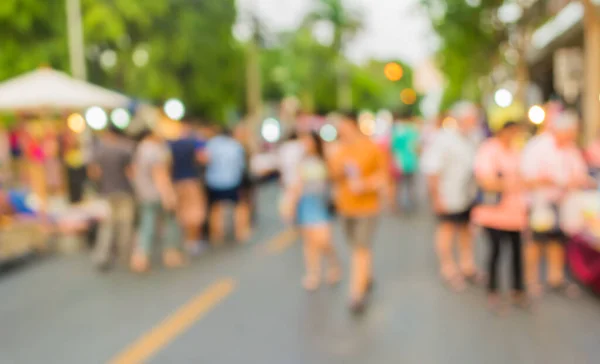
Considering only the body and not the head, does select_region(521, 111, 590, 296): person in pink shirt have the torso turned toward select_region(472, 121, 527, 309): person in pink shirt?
no

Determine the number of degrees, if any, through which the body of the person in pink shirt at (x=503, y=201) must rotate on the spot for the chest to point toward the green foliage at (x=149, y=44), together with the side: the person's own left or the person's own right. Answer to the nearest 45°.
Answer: approximately 180°

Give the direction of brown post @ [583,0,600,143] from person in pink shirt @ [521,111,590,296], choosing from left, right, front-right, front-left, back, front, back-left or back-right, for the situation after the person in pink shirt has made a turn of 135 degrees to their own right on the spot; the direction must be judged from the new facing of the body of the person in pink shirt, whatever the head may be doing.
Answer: right

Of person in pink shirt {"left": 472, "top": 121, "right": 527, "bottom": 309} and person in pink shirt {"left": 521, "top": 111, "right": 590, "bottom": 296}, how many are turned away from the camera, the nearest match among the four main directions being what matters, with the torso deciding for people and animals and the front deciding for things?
0

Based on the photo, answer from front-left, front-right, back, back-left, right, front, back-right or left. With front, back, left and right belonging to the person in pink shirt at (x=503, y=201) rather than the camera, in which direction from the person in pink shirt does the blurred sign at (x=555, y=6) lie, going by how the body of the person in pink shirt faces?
back-left

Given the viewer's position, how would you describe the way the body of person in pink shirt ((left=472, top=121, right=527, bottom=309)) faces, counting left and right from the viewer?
facing the viewer and to the right of the viewer

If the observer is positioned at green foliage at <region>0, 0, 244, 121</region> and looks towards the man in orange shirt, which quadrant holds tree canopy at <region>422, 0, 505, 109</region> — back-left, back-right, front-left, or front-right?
front-left

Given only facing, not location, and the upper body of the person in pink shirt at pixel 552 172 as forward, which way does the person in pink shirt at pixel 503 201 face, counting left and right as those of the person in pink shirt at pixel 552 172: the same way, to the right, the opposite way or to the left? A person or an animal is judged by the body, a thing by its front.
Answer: the same way

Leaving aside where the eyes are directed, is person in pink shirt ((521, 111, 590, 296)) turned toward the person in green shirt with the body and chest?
no

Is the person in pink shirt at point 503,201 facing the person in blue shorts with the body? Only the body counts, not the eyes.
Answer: no

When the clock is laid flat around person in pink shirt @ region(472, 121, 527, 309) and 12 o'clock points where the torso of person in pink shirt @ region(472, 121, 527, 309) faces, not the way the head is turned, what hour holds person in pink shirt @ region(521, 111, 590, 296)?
person in pink shirt @ region(521, 111, 590, 296) is roughly at 9 o'clock from person in pink shirt @ region(472, 121, 527, 309).

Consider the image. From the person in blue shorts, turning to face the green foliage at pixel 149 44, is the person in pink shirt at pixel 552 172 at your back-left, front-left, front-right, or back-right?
back-right
